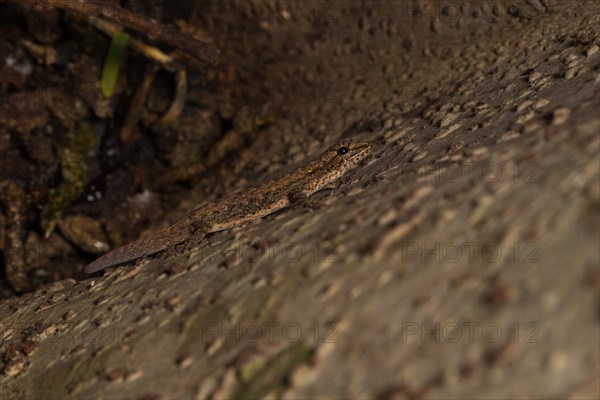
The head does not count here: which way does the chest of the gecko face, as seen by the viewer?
to the viewer's right
